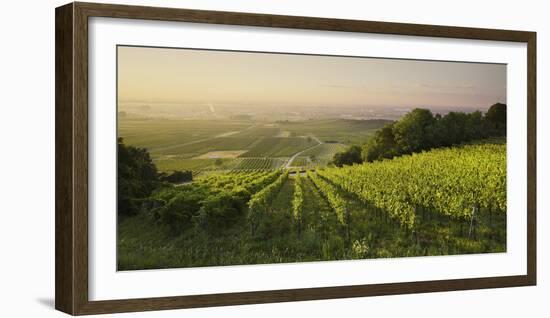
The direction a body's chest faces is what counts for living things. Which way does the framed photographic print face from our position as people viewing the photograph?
facing the viewer and to the right of the viewer
